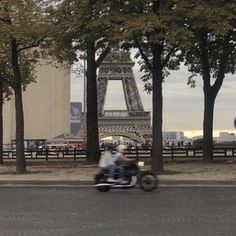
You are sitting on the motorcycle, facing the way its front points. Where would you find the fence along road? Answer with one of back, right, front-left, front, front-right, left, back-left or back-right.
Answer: left

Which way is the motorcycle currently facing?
to the viewer's right

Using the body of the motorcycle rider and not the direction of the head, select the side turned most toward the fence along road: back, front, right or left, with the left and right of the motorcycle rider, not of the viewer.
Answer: left
